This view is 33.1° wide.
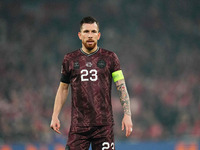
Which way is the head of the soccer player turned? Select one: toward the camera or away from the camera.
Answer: toward the camera

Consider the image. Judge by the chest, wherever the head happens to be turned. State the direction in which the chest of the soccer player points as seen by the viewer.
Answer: toward the camera
